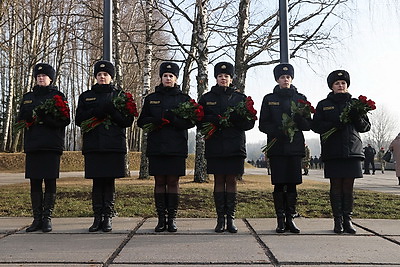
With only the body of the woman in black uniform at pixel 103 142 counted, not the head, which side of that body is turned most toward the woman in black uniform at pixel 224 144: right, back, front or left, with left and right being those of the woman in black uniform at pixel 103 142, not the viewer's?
left

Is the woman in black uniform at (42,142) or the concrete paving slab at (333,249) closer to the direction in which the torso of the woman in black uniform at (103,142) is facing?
the concrete paving slab

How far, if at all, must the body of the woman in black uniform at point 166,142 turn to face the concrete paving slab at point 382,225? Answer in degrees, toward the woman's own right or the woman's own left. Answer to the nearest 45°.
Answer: approximately 90° to the woman's own left

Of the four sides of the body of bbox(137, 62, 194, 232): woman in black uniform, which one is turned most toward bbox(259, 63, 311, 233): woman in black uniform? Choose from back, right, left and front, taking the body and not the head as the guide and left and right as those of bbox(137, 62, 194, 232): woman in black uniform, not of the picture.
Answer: left

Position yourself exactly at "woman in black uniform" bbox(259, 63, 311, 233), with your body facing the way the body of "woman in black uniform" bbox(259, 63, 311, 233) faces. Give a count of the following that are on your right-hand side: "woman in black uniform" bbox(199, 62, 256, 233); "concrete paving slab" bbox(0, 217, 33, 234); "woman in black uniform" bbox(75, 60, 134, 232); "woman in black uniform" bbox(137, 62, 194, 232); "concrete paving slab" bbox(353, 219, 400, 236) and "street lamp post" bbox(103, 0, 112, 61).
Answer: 5

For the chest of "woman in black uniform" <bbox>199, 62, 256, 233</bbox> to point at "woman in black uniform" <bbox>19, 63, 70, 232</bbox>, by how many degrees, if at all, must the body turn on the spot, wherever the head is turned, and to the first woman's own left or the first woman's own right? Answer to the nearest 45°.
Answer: approximately 90° to the first woman's own right

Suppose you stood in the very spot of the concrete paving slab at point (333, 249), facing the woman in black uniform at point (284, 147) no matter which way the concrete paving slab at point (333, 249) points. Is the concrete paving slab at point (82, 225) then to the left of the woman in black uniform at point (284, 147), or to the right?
left

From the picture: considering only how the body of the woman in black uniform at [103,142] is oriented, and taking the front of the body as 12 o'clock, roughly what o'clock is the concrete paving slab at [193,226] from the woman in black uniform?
The concrete paving slab is roughly at 9 o'clock from the woman in black uniform.

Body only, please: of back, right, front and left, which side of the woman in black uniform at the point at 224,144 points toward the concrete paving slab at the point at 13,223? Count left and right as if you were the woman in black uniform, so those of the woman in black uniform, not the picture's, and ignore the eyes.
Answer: right

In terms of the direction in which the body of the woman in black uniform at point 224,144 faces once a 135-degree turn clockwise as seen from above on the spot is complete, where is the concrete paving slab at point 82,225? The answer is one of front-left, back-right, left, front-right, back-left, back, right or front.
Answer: front-left

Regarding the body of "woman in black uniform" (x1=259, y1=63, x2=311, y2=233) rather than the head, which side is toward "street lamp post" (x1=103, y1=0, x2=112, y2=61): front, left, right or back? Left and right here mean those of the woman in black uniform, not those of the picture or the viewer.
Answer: right
